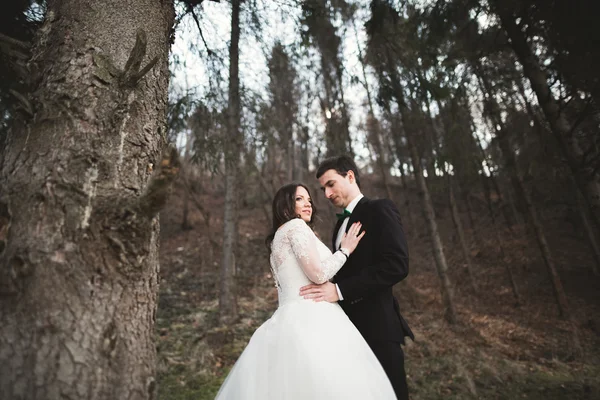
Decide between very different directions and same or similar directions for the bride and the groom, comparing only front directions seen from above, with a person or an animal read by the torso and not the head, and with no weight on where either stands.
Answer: very different directions

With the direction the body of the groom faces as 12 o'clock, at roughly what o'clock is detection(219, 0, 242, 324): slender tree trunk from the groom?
The slender tree trunk is roughly at 2 o'clock from the groom.

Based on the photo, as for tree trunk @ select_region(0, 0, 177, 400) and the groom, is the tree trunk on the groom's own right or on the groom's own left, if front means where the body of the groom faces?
on the groom's own left

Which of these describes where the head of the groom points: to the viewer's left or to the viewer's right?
to the viewer's left

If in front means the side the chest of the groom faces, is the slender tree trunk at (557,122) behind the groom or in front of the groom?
behind

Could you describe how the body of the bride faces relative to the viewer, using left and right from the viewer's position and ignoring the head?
facing to the right of the viewer

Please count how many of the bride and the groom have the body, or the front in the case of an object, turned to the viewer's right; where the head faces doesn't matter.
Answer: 1

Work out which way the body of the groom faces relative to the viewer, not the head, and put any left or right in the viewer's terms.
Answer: facing to the left of the viewer
